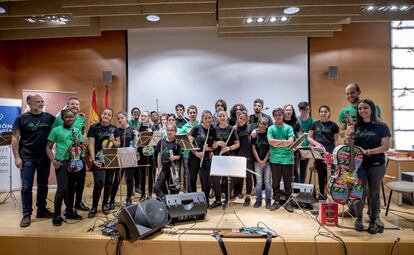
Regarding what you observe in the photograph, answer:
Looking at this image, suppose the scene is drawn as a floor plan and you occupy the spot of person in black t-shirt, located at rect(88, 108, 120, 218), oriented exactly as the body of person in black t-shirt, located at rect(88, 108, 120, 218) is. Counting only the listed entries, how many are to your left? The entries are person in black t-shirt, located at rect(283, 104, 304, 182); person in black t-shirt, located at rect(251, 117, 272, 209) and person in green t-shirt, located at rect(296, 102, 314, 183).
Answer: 3

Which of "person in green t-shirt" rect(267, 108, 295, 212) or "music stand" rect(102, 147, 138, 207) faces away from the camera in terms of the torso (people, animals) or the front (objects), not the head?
the music stand

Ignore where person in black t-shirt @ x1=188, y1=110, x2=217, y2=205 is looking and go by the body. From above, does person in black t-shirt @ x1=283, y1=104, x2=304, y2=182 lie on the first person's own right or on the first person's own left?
on the first person's own left

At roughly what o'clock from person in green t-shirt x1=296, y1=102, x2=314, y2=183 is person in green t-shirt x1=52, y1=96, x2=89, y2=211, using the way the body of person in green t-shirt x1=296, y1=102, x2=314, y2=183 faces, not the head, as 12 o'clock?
person in green t-shirt x1=52, y1=96, x2=89, y2=211 is roughly at 2 o'clock from person in green t-shirt x1=296, y1=102, x2=314, y2=183.

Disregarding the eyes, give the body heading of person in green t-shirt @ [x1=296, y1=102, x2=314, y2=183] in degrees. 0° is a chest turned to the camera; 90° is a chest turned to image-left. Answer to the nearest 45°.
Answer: approximately 0°

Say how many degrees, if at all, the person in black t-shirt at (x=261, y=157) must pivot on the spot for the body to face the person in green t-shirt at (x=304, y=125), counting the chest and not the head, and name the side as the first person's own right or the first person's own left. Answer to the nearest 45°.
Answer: approximately 135° to the first person's own left

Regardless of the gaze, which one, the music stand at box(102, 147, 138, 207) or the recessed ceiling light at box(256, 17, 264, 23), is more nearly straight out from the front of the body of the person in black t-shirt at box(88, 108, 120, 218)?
the music stand
